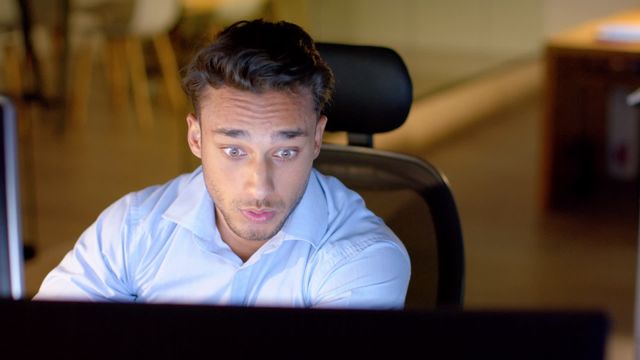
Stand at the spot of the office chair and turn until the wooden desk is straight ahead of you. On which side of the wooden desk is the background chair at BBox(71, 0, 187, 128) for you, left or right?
left

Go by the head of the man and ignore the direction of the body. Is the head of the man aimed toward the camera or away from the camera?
toward the camera

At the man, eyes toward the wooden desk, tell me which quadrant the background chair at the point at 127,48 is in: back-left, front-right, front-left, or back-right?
front-left

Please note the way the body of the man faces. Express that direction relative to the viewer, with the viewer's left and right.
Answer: facing the viewer

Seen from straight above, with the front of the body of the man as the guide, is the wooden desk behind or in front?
behind
